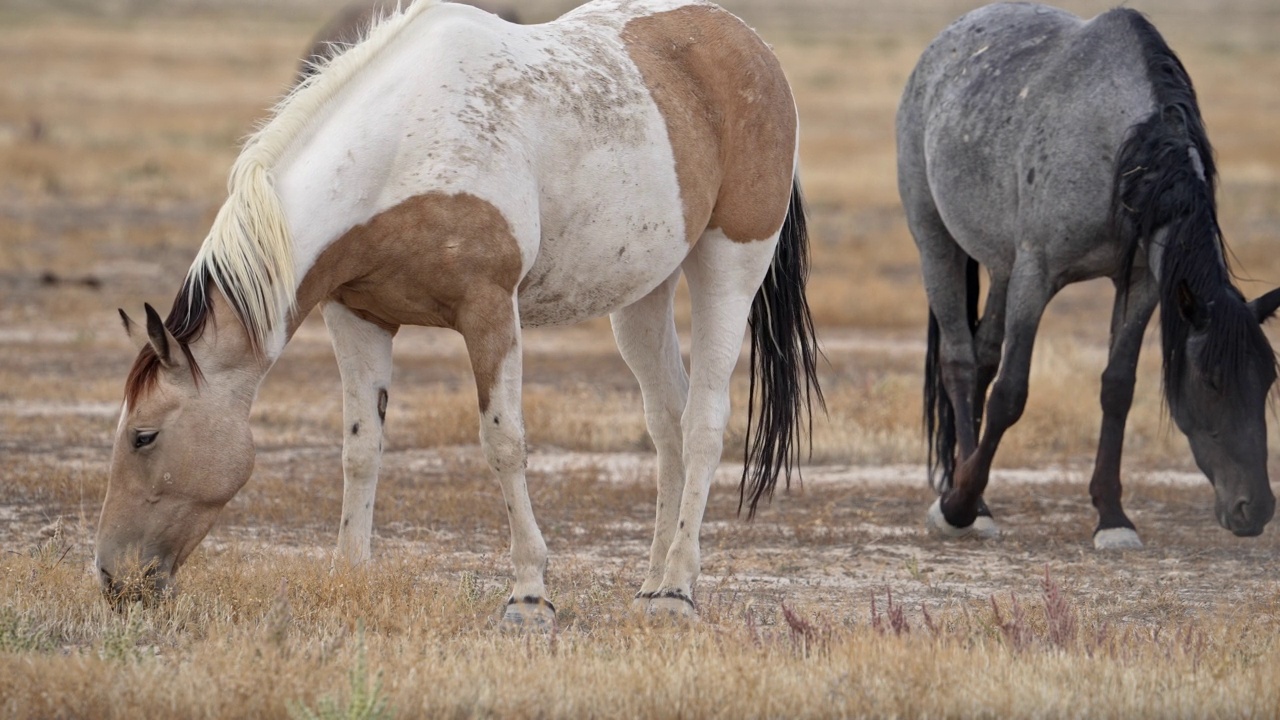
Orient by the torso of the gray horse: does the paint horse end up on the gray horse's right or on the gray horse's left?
on the gray horse's right

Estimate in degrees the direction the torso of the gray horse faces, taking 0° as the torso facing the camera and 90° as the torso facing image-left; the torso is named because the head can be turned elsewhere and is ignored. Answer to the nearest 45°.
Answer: approximately 315°

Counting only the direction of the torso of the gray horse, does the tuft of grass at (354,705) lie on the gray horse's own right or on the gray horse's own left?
on the gray horse's own right
